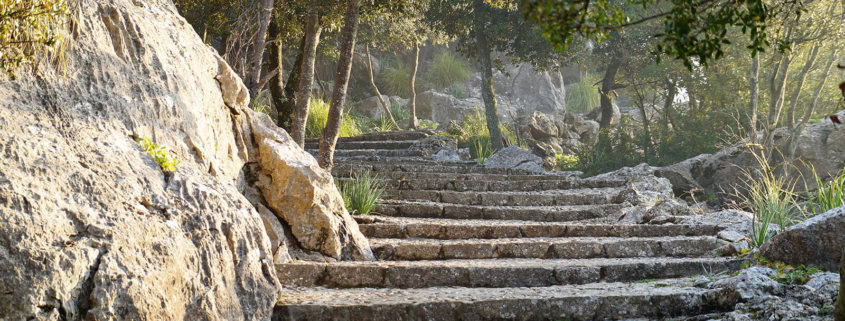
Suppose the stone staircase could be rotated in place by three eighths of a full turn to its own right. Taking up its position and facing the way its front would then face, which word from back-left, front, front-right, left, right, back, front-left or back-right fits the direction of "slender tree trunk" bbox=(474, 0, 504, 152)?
front-right

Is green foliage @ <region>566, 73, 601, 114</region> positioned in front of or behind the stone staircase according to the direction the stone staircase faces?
behind

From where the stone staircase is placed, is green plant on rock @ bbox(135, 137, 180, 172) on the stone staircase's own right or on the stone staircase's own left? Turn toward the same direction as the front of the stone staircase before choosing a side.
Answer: on the stone staircase's own right

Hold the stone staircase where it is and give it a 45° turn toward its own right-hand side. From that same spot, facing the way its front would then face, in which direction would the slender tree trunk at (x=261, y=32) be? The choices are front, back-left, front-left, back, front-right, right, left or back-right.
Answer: right

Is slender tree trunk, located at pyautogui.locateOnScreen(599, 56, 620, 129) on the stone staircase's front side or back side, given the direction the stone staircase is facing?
on the back side

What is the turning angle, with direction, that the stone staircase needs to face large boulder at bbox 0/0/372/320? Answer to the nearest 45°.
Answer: approximately 45° to its right

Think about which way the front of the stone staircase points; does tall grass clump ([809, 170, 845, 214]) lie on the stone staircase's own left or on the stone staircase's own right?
on the stone staircase's own left

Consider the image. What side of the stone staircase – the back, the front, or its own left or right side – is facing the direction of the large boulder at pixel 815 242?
left

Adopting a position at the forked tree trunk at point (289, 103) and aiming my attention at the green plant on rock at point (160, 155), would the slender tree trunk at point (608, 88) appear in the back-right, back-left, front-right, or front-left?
back-left

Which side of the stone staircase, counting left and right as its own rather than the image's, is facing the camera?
front

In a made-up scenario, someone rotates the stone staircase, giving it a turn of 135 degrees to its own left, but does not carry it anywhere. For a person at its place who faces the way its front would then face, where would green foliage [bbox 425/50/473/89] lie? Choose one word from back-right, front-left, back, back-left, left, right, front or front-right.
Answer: front-left

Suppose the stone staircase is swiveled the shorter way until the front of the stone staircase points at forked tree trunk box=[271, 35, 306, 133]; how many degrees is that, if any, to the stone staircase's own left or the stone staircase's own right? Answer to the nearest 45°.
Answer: approximately 135° to the stone staircase's own right

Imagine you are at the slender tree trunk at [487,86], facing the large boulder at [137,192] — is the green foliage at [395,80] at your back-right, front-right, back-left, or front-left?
back-right

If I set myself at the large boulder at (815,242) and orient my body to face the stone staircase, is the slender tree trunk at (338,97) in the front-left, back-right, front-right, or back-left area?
front-right

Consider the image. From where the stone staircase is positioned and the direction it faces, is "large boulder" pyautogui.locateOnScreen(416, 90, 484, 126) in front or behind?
behind
